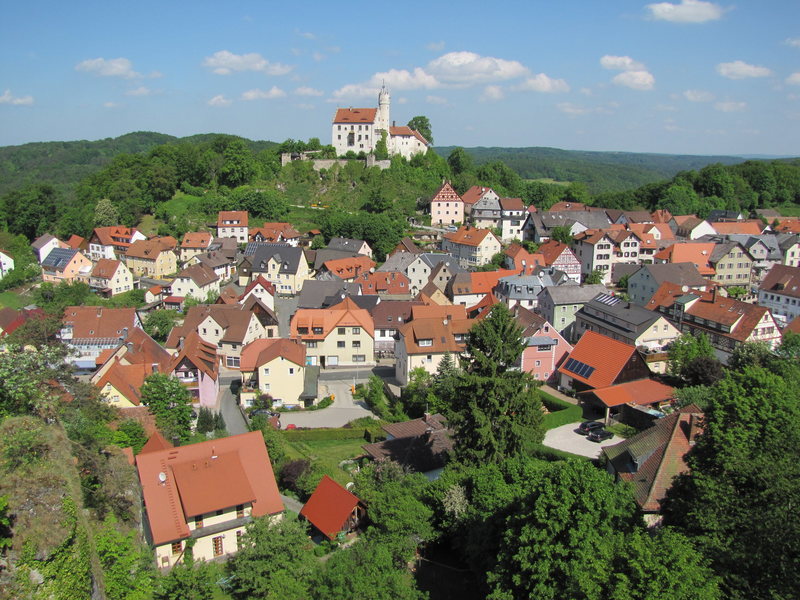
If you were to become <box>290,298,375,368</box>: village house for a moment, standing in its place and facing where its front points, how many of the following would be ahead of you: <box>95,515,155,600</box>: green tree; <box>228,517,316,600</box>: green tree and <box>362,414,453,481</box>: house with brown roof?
3

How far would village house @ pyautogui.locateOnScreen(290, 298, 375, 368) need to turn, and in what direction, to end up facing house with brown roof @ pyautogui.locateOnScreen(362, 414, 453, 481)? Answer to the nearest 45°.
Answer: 0° — it already faces it

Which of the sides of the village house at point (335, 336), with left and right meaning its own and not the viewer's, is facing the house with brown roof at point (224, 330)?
right

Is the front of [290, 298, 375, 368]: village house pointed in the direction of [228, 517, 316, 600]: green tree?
yes

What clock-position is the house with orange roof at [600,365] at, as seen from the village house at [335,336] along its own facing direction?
The house with orange roof is roughly at 10 o'clock from the village house.

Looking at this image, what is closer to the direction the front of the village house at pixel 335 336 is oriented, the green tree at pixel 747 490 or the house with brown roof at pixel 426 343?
the green tree

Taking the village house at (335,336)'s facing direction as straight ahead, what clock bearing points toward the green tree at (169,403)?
The green tree is roughly at 1 o'clock from the village house.

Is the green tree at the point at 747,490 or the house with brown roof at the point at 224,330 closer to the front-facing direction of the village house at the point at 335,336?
the green tree
